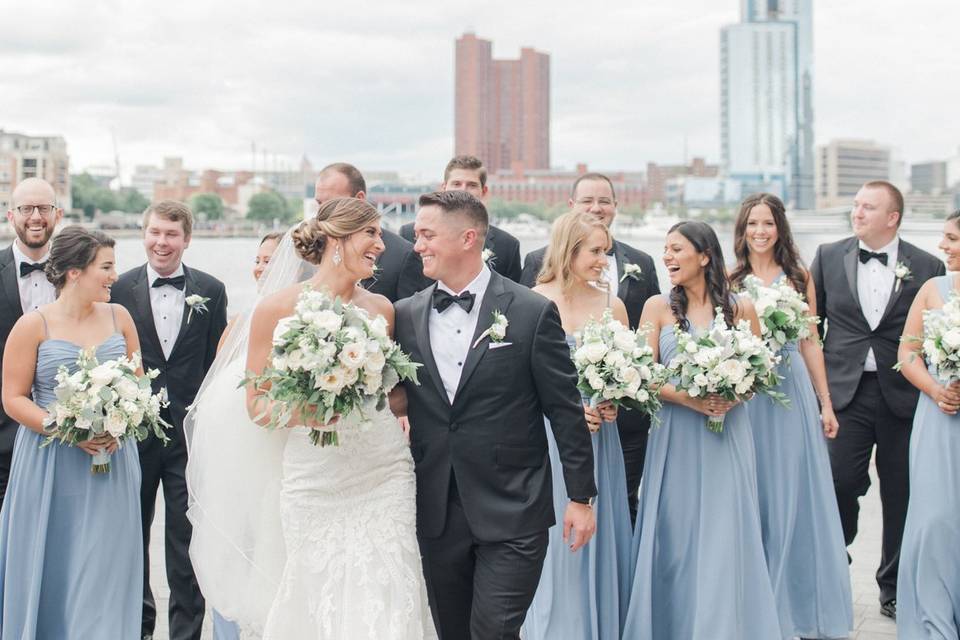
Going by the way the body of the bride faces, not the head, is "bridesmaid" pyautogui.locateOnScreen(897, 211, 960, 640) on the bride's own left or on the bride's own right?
on the bride's own left

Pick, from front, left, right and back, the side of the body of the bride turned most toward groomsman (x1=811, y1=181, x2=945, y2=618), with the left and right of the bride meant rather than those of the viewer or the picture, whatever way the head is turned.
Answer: left

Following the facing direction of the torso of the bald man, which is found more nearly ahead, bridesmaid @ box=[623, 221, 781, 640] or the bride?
the bride

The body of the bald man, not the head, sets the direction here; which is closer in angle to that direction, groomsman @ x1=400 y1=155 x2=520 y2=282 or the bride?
the bride

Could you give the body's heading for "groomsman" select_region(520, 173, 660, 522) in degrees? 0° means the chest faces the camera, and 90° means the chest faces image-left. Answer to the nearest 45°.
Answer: approximately 0°

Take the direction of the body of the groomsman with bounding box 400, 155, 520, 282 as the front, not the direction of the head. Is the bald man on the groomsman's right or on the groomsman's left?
on the groomsman's right

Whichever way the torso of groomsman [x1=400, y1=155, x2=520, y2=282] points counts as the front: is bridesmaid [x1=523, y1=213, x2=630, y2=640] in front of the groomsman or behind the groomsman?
in front

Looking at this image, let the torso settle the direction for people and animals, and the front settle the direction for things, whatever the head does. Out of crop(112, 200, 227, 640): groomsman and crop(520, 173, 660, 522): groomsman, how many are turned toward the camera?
2
